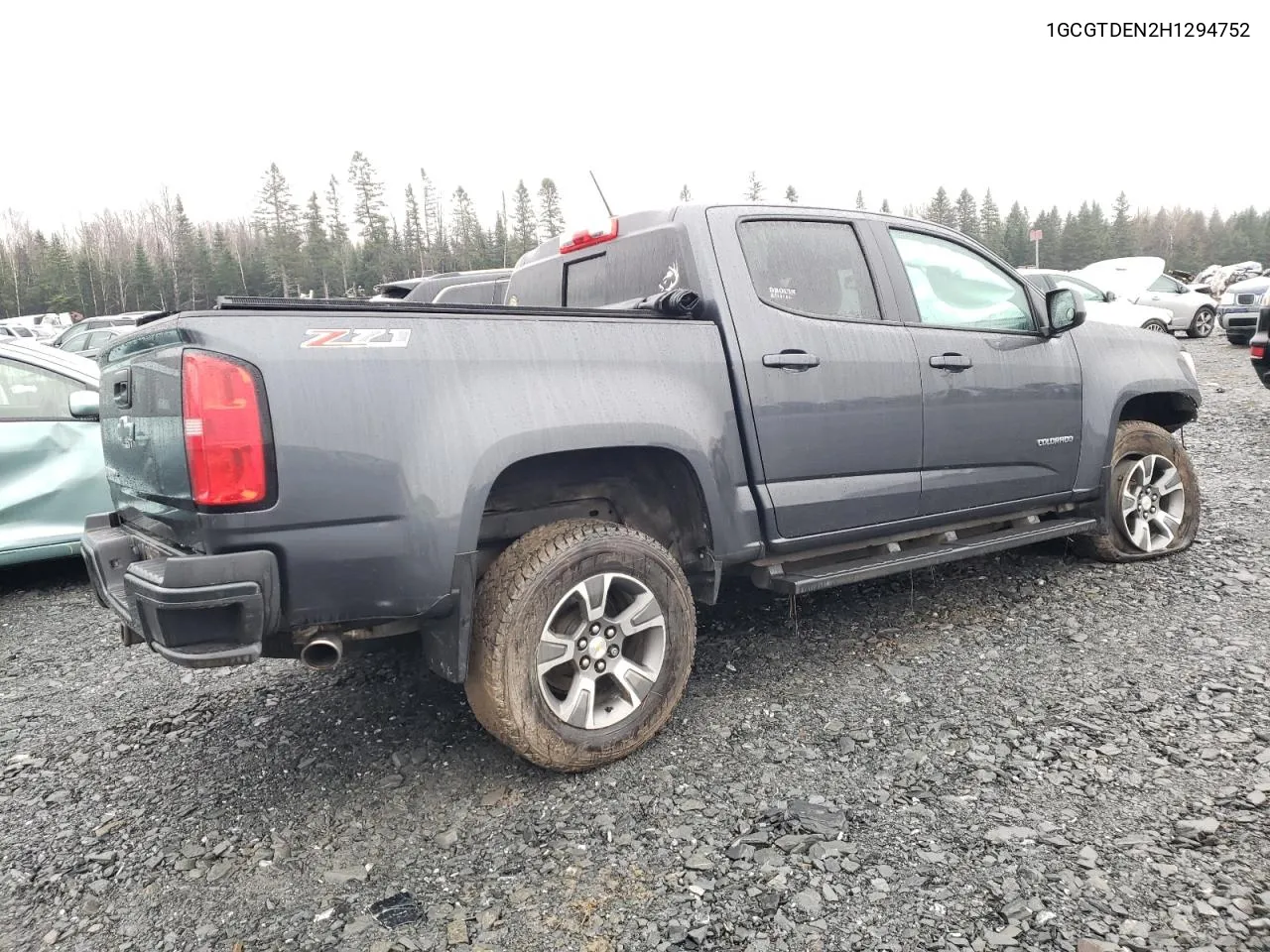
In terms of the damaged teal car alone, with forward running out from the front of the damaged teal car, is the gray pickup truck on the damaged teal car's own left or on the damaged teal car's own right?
on the damaged teal car's own right

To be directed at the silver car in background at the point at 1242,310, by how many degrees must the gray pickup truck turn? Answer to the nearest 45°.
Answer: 0° — it already faces it

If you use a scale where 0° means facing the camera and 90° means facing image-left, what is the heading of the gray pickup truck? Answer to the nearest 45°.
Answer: approximately 225°

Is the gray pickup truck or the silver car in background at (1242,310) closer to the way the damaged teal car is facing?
the silver car in background

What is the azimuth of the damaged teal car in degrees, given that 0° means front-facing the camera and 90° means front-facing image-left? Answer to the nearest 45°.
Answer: approximately 270°

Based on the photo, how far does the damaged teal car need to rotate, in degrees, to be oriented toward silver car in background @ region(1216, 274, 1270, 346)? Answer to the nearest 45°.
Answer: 0° — it already faces it

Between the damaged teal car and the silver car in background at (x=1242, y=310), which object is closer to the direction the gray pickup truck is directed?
the silver car in background
